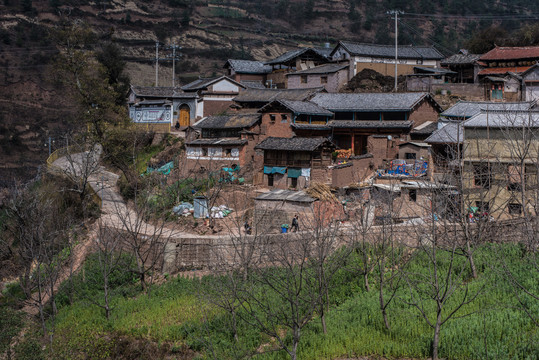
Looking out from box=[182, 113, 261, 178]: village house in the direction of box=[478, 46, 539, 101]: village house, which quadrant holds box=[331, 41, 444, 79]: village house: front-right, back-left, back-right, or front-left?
front-left

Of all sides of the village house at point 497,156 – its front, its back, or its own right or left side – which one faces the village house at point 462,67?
back

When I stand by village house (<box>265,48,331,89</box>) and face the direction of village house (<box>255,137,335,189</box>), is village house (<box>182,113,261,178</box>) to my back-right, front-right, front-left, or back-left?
front-right

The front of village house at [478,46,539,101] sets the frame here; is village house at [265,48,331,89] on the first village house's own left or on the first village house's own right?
on the first village house's own right

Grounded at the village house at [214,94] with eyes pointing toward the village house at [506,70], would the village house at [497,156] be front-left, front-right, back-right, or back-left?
front-right

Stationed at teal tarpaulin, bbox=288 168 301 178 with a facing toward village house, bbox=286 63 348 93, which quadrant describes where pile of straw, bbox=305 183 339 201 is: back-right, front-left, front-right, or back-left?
back-right

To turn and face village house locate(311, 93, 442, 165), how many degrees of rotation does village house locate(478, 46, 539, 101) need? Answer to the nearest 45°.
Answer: approximately 45° to its right

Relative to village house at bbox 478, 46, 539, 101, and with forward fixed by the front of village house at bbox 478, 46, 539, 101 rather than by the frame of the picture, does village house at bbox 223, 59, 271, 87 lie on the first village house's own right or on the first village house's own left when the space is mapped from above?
on the first village house's own right

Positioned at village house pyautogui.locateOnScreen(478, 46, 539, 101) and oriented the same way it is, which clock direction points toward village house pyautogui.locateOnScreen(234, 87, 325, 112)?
village house pyautogui.locateOnScreen(234, 87, 325, 112) is roughly at 2 o'clock from village house pyautogui.locateOnScreen(478, 46, 539, 101).

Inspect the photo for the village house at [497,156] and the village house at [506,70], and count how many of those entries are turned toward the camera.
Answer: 2

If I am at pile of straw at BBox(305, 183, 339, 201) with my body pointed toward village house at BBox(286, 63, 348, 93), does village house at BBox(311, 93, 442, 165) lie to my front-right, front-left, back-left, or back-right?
front-right

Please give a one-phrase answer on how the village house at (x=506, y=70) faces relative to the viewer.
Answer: facing the viewer

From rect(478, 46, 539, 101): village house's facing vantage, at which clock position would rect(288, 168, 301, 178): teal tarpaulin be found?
The teal tarpaulin is roughly at 1 o'clock from the village house.

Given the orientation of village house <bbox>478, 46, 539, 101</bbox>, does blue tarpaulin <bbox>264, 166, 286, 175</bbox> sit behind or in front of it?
in front

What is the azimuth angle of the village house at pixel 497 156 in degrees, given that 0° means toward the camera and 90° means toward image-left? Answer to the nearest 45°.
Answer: approximately 0°
